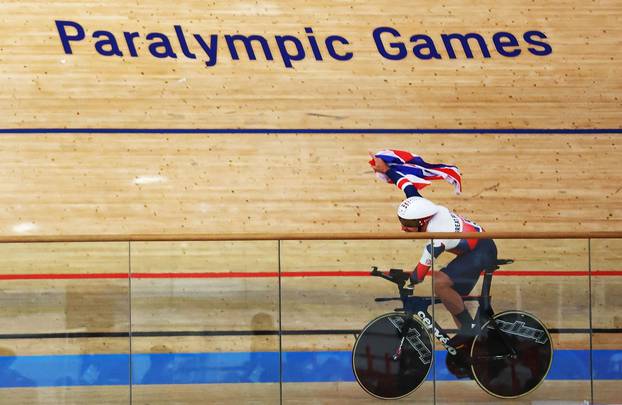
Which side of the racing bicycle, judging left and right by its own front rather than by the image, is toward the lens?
left
